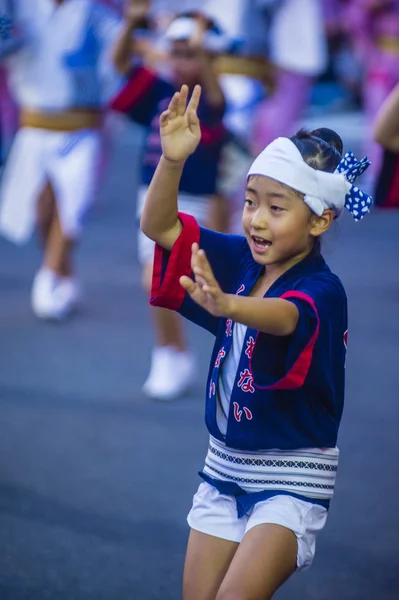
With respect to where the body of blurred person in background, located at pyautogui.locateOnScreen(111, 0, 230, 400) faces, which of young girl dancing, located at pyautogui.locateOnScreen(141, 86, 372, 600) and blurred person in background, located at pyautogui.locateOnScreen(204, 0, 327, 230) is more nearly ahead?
the young girl dancing

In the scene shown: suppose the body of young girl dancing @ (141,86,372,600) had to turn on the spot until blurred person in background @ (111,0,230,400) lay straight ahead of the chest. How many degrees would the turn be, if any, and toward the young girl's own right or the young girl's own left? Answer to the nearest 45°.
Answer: approximately 135° to the young girl's own right

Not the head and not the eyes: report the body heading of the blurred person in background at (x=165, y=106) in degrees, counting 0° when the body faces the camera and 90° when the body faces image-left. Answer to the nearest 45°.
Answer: approximately 45°

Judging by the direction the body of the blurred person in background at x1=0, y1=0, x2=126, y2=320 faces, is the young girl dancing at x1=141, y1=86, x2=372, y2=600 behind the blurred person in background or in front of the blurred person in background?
in front

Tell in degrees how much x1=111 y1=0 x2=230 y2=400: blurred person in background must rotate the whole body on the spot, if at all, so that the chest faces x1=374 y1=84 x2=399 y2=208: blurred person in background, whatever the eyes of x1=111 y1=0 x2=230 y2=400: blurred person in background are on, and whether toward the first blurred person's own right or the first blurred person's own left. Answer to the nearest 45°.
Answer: approximately 90° to the first blurred person's own left

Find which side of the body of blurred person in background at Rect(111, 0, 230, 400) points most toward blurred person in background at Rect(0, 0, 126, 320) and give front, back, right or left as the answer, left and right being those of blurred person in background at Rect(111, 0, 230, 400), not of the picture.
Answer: right

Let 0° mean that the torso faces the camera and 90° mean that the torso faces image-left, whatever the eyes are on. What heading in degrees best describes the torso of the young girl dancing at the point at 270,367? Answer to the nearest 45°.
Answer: approximately 45°

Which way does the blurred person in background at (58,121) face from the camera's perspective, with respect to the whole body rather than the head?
toward the camera

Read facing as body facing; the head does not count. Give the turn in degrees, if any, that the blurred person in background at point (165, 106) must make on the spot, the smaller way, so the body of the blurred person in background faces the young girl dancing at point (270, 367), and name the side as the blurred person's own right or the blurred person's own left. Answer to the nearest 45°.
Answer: approximately 45° to the blurred person's own left

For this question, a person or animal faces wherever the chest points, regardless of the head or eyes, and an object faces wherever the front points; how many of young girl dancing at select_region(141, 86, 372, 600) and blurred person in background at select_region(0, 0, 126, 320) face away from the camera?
0
